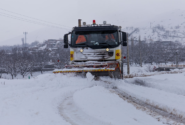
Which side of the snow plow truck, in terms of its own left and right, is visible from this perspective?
front
